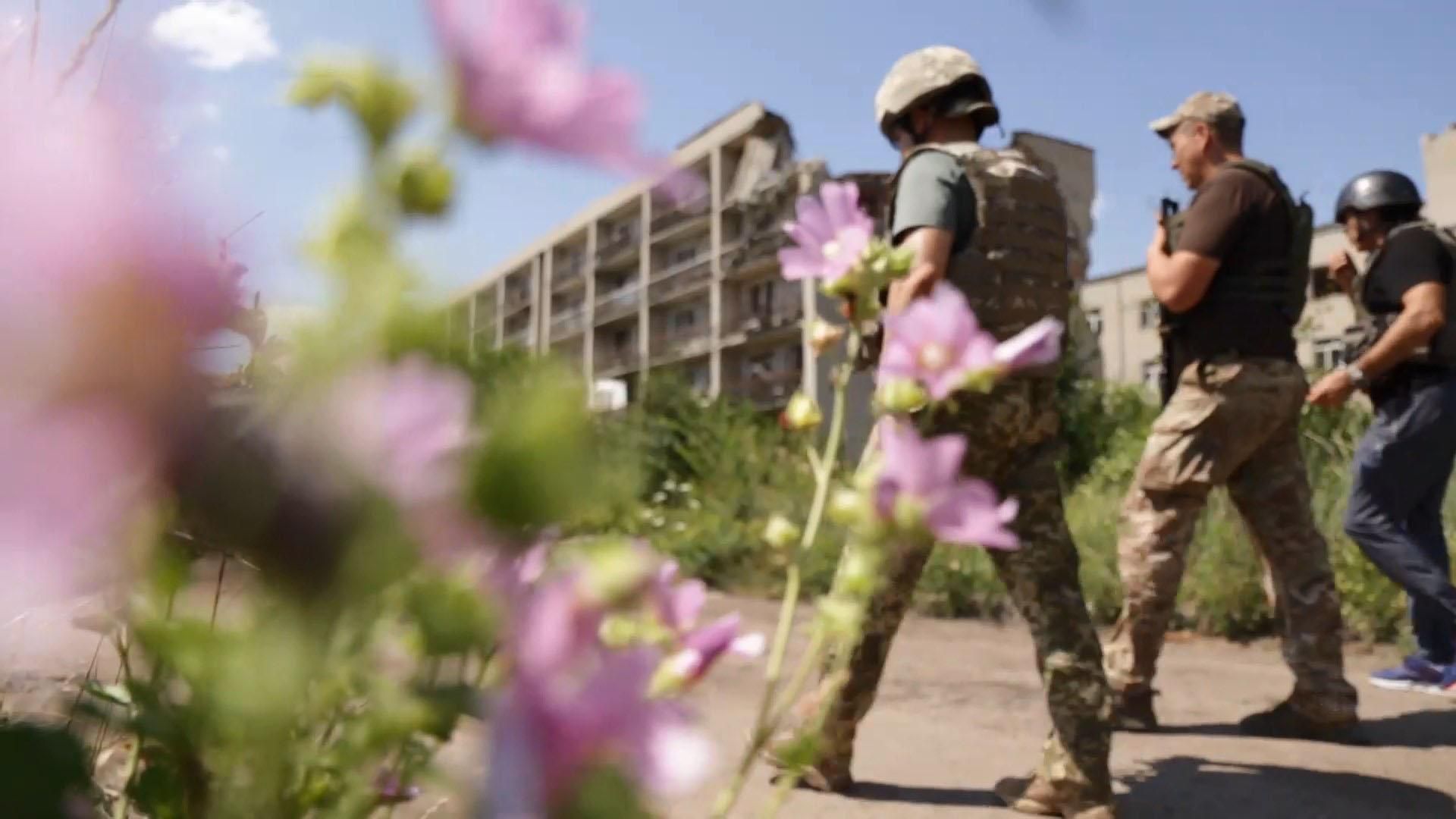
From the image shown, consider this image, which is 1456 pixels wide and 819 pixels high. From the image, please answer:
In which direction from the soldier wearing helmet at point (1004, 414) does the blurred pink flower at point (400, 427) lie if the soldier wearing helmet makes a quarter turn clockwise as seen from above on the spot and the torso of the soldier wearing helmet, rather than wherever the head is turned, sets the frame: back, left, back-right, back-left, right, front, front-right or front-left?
back-right

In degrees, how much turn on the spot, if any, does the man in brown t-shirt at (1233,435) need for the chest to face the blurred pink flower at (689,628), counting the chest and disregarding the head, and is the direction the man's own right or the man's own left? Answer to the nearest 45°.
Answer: approximately 90° to the man's own left

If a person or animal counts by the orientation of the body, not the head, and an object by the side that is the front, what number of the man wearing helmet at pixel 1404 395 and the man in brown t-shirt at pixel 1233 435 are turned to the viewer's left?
2

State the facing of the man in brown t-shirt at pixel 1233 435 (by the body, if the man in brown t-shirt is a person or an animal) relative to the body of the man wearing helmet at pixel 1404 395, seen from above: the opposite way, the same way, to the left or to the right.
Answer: the same way

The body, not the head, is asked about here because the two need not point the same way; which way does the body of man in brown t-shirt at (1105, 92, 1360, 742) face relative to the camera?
to the viewer's left

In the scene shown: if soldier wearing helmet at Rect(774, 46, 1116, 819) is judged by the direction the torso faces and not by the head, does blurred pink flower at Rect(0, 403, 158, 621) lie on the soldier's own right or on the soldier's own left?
on the soldier's own left

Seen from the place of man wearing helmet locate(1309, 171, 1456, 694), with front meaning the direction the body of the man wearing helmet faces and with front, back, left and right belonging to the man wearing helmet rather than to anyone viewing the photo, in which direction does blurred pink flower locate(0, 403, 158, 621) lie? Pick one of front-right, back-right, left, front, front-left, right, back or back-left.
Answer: left

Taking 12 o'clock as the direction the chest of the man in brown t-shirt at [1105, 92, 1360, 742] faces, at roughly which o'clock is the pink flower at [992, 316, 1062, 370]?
The pink flower is roughly at 9 o'clock from the man in brown t-shirt.

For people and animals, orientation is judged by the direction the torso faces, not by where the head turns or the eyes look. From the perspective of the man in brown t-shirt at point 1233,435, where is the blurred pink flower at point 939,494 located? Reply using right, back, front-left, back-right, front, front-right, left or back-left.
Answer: left

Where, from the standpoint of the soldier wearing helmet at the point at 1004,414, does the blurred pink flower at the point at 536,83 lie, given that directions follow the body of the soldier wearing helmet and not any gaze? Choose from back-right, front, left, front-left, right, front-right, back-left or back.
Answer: back-left

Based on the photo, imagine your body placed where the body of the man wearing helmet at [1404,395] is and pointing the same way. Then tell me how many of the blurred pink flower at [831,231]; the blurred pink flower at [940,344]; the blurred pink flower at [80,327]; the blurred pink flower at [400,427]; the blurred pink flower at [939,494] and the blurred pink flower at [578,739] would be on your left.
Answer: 6

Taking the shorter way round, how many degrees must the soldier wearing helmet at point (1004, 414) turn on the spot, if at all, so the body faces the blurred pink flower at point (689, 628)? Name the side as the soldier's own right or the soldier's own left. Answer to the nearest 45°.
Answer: approximately 135° to the soldier's own left

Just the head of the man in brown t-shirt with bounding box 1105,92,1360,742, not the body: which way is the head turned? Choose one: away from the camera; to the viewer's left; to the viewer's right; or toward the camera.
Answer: to the viewer's left

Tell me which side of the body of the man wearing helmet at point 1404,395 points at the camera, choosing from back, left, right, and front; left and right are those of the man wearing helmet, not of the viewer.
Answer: left
